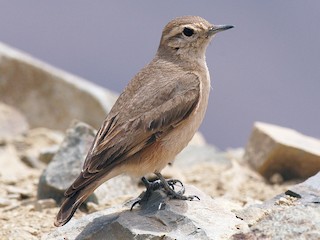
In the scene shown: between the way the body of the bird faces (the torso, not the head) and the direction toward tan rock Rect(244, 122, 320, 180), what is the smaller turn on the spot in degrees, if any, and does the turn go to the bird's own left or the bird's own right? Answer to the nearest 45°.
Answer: approximately 45° to the bird's own left

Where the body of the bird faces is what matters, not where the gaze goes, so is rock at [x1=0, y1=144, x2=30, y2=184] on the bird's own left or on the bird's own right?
on the bird's own left

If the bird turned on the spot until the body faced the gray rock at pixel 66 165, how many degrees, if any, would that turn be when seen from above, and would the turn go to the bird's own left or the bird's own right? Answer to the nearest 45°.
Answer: approximately 135° to the bird's own left

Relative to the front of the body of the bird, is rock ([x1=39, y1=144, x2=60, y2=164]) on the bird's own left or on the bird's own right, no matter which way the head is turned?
on the bird's own left

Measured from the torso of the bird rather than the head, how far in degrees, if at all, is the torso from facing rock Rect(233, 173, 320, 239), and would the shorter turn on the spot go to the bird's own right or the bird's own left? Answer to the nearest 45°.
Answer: approximately 45° to the bird's own right

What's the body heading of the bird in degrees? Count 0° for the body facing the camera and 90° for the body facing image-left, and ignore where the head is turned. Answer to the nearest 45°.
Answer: approximately 270°
